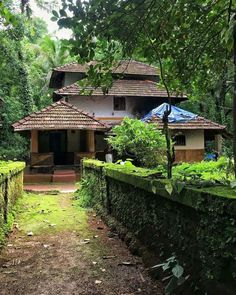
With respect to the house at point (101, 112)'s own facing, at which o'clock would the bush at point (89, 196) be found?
The bush is roughly at 12 o'clock from the house.

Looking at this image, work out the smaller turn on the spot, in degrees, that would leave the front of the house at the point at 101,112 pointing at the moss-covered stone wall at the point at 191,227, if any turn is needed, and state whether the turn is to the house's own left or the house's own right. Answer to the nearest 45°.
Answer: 0° — it already faces it

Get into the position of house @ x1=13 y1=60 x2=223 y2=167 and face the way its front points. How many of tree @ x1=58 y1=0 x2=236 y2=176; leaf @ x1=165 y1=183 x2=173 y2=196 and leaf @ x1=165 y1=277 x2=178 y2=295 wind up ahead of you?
3

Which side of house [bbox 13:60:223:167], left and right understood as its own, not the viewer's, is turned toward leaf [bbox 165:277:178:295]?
front

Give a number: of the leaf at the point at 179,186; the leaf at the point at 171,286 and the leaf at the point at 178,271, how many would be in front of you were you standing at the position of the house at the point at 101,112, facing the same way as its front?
3

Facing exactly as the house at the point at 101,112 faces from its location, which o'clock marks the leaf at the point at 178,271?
The leaf is roughly at 12 o'clock from the house.

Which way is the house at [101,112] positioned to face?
toward the camera

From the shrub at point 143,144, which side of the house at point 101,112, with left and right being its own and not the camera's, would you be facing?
front

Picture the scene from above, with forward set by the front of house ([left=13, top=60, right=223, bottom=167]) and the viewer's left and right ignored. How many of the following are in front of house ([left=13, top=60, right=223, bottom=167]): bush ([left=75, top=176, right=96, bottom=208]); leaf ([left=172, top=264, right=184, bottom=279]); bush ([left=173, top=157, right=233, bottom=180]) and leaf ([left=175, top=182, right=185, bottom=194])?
4

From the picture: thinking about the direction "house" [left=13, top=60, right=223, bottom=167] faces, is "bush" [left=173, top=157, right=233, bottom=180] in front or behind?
in front
